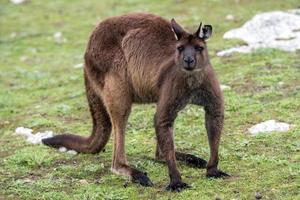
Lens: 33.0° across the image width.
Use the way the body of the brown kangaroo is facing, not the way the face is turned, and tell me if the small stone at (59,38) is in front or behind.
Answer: behind

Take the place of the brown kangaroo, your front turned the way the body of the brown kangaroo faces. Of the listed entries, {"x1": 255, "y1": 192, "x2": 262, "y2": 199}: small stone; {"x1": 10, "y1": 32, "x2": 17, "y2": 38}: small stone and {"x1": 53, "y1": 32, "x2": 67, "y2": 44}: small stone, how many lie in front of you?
1

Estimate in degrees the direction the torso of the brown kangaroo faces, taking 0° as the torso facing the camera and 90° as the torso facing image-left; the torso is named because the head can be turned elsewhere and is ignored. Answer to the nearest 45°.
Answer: approximately 315°

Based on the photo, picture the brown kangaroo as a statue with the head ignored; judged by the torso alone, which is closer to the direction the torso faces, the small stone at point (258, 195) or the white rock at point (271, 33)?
the small stone

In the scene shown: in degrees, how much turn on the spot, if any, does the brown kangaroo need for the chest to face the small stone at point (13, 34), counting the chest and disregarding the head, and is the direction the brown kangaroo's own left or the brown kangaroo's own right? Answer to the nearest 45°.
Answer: approximately 135° to the brown kangaroo's own left

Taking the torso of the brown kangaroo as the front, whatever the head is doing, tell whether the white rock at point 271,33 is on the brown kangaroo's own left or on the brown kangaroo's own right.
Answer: on the brown kangaroo's own left

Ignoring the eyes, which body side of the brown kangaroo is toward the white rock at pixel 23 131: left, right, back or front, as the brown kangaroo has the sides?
back

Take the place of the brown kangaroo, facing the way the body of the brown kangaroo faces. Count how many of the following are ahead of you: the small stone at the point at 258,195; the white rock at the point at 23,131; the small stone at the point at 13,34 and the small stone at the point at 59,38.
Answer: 1

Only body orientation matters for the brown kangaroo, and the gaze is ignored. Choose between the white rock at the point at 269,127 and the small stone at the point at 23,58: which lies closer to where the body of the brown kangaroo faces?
the white rock

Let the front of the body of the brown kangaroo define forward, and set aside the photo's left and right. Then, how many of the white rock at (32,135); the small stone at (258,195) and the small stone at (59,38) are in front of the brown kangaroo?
1

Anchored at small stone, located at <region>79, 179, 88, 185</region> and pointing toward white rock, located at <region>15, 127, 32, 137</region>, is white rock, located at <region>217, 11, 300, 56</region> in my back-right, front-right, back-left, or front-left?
front-right

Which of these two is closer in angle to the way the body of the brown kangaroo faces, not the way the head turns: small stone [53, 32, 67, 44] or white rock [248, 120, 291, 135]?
the white rock

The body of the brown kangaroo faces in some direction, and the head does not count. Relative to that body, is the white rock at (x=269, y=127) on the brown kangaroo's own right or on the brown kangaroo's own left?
on the brown kangaroo's own left

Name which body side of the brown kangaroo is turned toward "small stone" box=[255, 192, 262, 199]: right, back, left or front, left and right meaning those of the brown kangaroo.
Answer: front

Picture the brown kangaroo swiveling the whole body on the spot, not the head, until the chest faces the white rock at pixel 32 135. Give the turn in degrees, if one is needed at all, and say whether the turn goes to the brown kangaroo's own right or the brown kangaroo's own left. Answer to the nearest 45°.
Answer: approximately 180°
